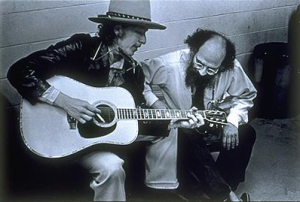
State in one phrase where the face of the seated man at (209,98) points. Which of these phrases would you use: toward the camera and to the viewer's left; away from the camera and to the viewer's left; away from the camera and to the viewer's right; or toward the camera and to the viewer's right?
toward the camera and to the viewer's left

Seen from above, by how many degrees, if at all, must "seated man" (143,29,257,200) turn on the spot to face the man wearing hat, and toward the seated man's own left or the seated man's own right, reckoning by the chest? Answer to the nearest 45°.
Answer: approximately 45° to the seated man's own right

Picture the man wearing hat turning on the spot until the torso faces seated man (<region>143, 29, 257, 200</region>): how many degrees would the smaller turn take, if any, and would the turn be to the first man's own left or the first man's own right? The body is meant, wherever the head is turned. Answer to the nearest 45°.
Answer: approximately 45° to the first man's own left

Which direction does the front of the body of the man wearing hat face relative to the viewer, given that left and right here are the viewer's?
facing the viewer and to the right of the viewer

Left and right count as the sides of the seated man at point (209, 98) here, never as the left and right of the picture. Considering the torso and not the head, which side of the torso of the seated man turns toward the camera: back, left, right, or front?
front
